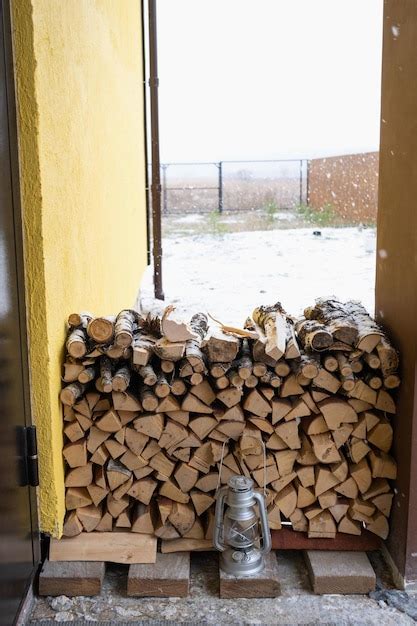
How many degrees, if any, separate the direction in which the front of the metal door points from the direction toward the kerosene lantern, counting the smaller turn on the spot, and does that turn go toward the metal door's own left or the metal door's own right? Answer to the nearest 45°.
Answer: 0° — it already faces it

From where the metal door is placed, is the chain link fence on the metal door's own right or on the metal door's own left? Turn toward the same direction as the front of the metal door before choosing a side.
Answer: on the metal door's own left

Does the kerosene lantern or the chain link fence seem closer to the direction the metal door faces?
the kerosene lantern

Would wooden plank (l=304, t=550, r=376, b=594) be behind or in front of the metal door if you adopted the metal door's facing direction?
in front

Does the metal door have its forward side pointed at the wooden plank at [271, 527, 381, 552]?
yes

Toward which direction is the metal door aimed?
to the viewer's right
